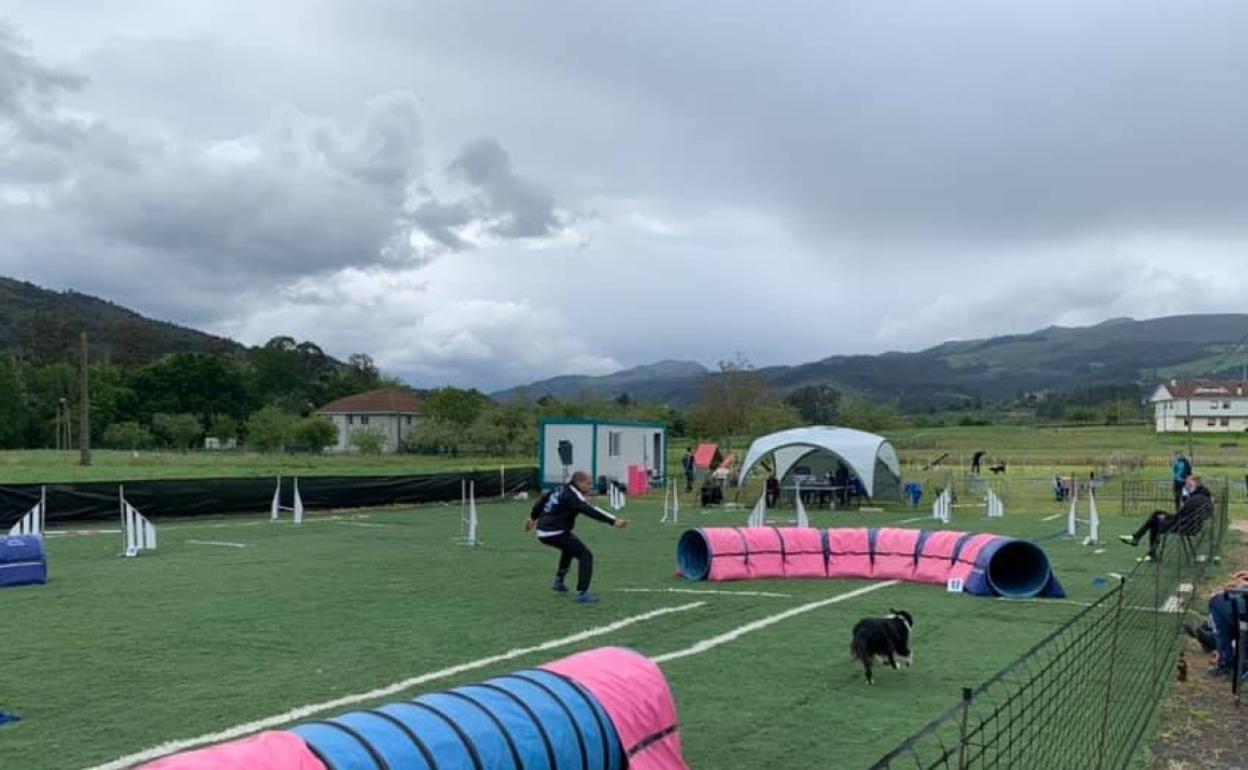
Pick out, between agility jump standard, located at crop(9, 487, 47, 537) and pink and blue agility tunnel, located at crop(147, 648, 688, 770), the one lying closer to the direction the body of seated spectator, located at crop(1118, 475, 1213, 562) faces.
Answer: the agility jump standard

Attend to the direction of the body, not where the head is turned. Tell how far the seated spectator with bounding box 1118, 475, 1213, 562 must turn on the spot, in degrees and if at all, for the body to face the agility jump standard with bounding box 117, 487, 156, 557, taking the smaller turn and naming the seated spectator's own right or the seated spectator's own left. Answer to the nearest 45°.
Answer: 0° — they already face it

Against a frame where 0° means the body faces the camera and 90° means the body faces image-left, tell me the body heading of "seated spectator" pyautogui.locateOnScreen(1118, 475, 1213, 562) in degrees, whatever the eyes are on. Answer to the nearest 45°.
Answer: approximately 90°

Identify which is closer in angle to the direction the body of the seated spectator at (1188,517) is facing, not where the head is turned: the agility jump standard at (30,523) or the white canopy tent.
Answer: the agility jump standard

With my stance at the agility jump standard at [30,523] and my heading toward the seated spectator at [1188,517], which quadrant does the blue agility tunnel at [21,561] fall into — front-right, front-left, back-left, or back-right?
front-right

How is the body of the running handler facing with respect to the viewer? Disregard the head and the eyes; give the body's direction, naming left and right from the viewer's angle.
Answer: facing to the right of the viewer

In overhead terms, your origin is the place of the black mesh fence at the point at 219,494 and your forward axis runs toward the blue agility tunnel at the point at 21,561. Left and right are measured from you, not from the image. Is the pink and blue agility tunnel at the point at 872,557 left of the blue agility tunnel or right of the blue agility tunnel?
left

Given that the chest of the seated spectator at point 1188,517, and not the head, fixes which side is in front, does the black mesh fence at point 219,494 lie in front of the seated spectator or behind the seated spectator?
in front

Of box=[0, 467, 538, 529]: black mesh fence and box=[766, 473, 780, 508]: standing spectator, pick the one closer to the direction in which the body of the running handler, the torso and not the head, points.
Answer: the standing spectator

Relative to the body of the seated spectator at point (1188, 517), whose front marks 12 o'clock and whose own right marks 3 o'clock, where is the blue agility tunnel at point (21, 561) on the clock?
The blue agility tunnel is roughly at 11 o'clock from the seated spectator.

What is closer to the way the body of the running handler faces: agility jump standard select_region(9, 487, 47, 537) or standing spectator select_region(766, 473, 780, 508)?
the standing spectator

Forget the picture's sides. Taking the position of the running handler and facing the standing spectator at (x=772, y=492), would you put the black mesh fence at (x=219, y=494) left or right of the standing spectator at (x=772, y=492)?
left

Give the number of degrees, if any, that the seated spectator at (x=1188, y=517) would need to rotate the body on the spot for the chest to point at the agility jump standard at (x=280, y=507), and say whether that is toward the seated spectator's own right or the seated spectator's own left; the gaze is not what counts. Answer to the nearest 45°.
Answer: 0° — they already face it
